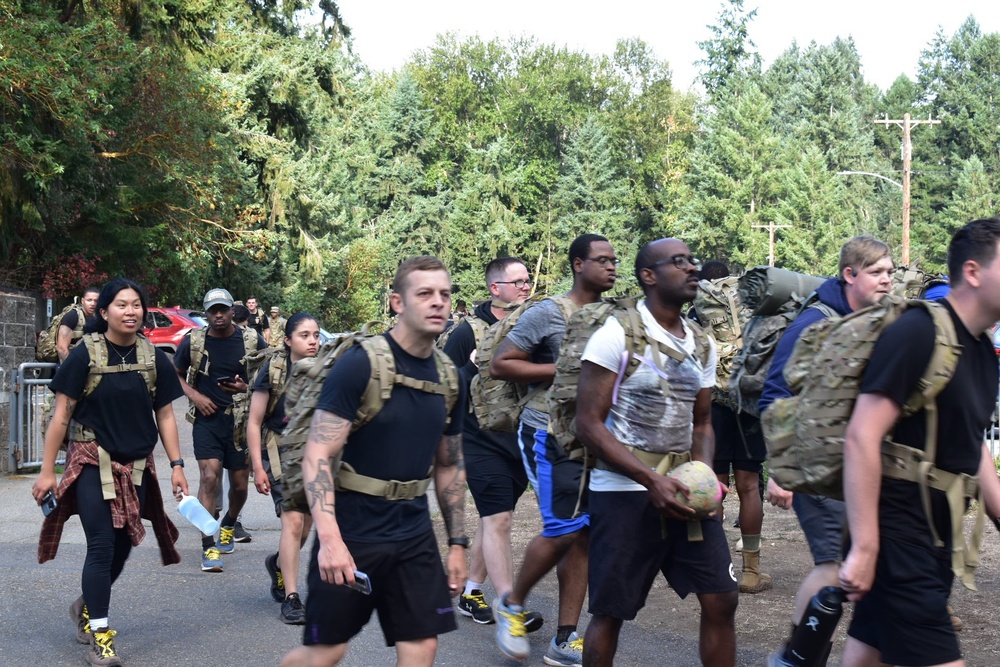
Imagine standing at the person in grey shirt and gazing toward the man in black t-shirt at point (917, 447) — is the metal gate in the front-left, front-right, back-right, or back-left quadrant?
back-right

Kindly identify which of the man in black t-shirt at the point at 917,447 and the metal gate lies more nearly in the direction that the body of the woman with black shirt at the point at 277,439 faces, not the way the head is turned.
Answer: the man in black t-shirt

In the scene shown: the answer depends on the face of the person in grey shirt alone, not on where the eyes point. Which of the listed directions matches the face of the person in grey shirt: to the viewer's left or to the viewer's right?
to the viewer's right

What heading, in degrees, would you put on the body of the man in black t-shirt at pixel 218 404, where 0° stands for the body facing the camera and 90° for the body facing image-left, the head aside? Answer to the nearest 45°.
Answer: approximately 0°
